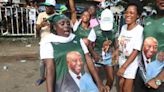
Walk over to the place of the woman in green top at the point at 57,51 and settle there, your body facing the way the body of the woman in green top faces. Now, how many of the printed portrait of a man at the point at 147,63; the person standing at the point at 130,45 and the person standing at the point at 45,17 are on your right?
0

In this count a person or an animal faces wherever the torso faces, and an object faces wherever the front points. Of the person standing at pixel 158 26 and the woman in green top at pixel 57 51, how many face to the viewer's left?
0

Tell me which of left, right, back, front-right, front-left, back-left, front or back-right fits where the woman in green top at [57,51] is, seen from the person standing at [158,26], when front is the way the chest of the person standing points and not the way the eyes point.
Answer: front-right

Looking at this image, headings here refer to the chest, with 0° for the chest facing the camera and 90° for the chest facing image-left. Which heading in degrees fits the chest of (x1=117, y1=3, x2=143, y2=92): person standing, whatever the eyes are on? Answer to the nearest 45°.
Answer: approximately 45°

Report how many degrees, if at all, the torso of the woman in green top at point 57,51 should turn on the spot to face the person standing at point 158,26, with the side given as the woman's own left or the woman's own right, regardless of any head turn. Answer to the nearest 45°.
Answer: approximately 45° to the woman's own left

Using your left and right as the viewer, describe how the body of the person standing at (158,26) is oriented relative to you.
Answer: facing the viewer

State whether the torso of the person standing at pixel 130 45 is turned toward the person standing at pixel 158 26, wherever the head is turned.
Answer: no

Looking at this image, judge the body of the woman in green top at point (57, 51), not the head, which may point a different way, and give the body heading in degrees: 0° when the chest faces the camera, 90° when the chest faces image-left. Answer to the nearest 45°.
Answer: approximately 315°

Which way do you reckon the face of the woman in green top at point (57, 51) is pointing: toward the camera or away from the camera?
toward the camera

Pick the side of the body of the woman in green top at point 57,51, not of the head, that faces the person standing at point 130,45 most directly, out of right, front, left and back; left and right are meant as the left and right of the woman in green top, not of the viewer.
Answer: left
